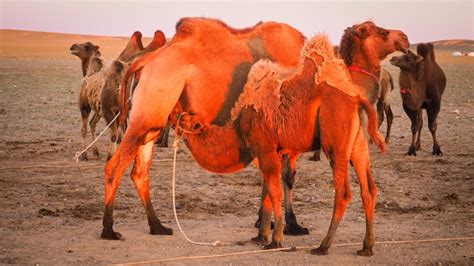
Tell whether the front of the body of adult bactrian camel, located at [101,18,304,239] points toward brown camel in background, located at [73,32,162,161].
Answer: no

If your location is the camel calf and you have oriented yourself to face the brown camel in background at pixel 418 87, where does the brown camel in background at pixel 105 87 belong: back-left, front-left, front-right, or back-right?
front-left
